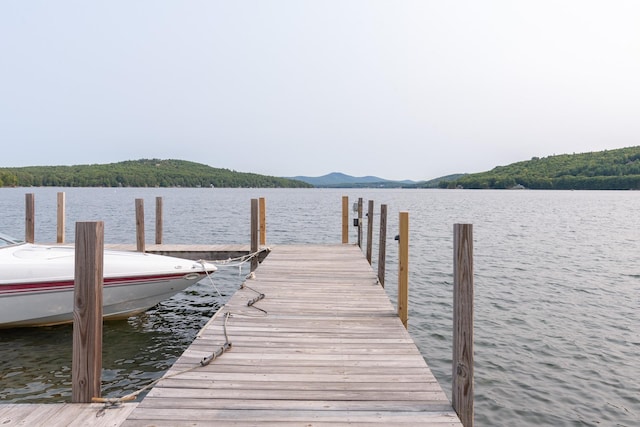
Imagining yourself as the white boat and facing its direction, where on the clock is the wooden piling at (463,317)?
The wooden piling is roughly at 2 o'clock from the white boat.

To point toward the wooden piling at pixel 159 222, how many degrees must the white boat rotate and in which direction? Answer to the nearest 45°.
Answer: approximately 90° to its left

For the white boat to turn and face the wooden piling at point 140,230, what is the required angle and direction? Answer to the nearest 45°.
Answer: approximately 90° to its left

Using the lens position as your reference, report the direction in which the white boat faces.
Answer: facing to the right of the viewer

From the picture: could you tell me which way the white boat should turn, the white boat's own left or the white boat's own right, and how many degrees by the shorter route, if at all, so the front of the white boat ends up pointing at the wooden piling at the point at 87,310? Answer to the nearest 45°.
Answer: approximately 90° to the white boat's own right

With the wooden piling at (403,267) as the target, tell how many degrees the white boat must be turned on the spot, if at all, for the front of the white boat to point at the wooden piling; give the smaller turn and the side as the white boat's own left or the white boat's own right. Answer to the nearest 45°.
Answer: approximately 45° to the white boat's own right

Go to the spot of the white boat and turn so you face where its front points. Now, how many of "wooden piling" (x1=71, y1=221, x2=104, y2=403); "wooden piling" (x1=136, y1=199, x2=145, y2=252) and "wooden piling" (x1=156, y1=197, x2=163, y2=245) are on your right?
1

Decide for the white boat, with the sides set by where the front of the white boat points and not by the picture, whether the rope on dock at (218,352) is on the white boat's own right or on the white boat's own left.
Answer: on the white boat's own right
